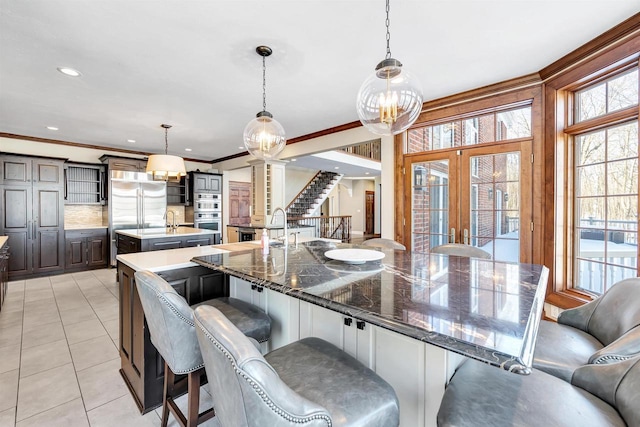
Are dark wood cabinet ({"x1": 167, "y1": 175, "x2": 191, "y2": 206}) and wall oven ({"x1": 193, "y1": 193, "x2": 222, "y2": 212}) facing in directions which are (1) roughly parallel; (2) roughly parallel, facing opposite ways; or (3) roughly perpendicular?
roughly parallel

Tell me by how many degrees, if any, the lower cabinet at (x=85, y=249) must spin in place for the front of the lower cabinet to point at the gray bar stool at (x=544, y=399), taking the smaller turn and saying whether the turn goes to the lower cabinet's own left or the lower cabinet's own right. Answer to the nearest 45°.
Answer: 0° — it already faces it

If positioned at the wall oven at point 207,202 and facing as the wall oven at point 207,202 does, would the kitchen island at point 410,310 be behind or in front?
in front

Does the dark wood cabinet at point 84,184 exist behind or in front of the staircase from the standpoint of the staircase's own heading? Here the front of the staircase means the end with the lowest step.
in front

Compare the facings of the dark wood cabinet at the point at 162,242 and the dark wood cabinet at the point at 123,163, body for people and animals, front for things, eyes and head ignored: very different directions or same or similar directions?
same or similar directions

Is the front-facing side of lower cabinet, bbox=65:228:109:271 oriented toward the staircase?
no

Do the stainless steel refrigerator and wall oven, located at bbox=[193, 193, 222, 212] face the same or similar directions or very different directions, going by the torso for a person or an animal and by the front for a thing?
same or similar directions

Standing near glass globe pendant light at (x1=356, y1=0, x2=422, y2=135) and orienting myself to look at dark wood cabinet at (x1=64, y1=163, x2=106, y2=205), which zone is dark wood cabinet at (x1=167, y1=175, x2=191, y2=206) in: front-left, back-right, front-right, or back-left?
front-right

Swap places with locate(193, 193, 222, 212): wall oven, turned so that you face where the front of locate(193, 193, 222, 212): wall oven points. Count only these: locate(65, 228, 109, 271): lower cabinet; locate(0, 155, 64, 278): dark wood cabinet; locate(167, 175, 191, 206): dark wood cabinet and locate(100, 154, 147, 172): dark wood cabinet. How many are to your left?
0

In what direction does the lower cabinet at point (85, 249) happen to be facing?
toward the camera

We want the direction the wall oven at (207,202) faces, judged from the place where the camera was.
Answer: facing the viewer

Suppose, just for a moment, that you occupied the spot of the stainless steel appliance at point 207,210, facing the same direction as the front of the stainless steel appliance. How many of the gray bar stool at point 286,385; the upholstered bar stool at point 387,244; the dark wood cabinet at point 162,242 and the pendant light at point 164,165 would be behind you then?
0

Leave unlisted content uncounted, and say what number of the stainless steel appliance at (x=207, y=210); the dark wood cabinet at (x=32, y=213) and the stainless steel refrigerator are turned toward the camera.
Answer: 3

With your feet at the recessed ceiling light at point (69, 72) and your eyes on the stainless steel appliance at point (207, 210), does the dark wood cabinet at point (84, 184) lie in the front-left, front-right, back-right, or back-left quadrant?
front-left

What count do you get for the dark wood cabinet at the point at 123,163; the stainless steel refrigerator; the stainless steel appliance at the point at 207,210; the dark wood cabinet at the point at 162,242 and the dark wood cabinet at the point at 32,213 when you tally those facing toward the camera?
5

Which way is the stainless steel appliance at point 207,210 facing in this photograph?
toward the camera

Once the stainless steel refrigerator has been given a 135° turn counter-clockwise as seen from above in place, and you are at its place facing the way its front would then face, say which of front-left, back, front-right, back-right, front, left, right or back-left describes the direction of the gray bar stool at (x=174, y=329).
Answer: back-right
